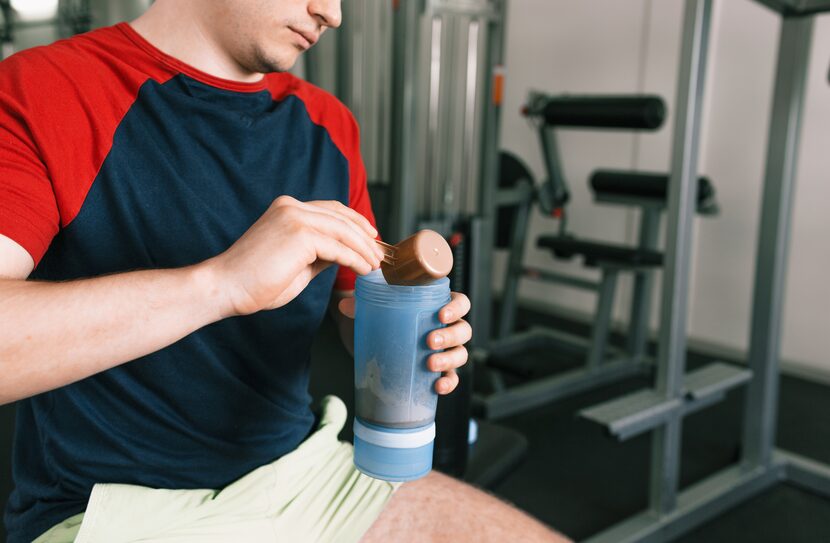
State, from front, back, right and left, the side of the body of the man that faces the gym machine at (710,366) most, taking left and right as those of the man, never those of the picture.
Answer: left

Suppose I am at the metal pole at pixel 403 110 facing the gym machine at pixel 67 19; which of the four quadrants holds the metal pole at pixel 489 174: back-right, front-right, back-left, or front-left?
back-right

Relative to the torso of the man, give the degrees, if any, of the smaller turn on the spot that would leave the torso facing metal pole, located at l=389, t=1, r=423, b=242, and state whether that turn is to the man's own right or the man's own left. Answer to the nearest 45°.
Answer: approximately 135° to the man's own left

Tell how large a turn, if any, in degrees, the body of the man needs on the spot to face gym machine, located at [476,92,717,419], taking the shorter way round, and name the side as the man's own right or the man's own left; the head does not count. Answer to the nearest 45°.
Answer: approximately 90° to the man's own left

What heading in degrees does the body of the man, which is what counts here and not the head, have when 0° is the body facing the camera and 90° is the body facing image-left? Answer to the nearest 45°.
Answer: approximately 315°

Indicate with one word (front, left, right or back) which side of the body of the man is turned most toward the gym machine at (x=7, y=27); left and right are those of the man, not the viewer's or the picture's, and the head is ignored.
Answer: back

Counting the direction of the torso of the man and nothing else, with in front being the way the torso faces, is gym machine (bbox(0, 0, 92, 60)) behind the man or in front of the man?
behind

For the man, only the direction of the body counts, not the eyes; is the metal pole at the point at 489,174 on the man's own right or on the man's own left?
on the man's own left
